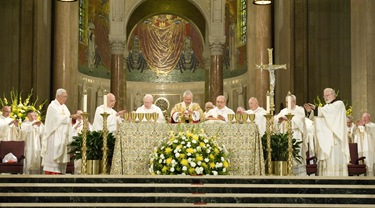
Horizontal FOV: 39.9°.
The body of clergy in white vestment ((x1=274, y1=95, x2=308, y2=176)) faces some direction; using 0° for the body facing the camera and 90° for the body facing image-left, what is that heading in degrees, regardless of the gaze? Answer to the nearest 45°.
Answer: approximately 45°

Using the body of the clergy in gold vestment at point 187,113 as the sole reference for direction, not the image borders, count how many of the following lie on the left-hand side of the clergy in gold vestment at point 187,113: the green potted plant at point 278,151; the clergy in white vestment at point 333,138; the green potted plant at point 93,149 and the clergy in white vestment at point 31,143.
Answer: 2

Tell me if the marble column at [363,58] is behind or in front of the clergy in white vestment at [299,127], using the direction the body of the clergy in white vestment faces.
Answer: behind

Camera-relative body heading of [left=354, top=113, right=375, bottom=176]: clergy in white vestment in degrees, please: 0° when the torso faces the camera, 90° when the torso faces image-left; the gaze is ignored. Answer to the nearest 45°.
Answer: approximately 45°

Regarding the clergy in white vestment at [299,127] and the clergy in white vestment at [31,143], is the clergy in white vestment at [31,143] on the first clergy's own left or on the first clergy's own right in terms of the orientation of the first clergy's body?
on the first clergy's own right

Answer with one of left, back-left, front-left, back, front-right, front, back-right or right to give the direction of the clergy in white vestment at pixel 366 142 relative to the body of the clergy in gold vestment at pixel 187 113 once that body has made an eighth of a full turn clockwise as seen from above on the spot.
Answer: back

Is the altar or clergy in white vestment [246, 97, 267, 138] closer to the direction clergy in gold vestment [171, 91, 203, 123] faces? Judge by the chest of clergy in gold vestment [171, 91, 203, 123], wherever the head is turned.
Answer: the altar

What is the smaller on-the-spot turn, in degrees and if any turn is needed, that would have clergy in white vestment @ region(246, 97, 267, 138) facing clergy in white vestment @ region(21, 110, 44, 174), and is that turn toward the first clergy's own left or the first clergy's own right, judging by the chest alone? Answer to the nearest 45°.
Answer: approximately 45° to the first clergy's own right
